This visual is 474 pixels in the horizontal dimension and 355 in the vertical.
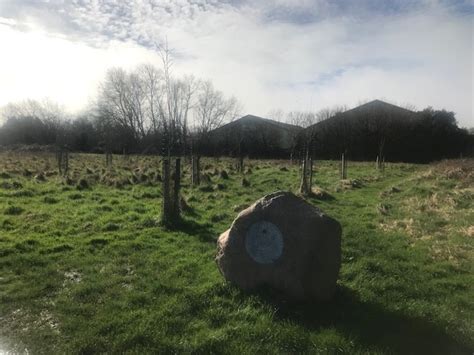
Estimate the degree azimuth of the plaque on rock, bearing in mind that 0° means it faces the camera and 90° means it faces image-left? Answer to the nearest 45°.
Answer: approximately 0°
